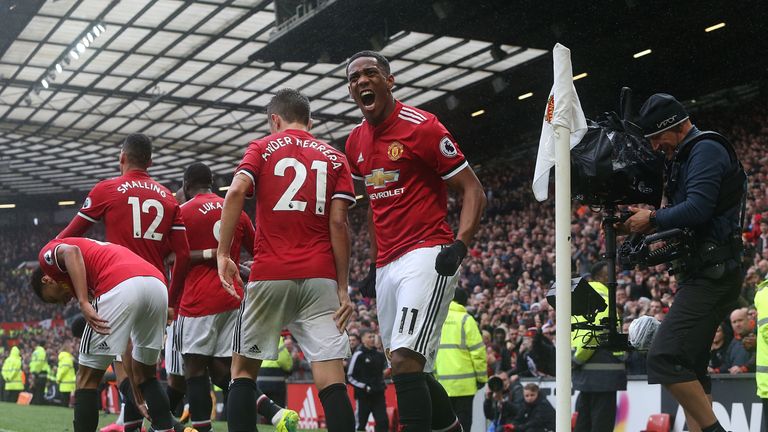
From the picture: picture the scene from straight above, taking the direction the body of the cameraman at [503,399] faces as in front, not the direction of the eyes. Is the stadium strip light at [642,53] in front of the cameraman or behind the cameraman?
behind

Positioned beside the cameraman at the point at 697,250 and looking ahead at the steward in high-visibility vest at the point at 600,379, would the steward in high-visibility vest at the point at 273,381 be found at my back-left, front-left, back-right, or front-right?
front-left

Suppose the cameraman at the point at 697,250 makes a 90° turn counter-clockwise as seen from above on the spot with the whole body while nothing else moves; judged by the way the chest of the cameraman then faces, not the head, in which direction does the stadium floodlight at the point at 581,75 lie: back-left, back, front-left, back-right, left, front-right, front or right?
back

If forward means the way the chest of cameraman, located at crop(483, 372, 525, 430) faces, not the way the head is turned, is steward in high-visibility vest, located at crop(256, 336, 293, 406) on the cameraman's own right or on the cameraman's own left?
on the cameraman's own right

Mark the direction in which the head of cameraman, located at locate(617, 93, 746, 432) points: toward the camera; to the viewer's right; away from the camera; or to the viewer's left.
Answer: to the viewer's left

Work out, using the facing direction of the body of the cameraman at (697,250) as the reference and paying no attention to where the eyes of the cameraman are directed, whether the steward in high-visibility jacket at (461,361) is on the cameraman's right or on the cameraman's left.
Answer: on the cameraman's right

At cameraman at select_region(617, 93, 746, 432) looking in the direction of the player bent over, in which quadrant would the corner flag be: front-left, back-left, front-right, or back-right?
front-left

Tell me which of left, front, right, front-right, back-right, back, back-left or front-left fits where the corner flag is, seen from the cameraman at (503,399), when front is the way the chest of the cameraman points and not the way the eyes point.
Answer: front-left

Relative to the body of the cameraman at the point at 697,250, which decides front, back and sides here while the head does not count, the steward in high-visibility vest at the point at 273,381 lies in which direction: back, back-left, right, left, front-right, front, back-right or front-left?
front-right

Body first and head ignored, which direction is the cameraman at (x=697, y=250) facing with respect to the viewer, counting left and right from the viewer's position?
facing to the left of the viewer
